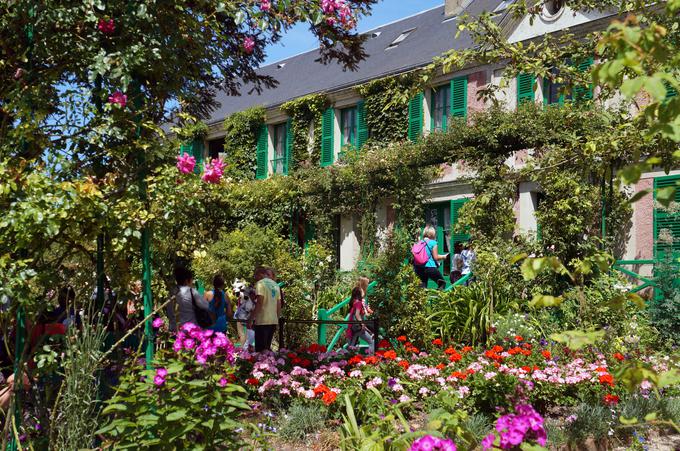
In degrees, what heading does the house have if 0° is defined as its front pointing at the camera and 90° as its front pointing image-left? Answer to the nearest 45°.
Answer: approximately 45°

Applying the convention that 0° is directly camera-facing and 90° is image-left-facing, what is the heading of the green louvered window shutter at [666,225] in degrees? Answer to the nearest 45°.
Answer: approximately 45°

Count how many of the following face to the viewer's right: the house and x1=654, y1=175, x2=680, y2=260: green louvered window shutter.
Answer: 0

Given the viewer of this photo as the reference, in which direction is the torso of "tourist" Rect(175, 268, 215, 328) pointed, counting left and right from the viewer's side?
facing away from the viewer and to the right of the viewer

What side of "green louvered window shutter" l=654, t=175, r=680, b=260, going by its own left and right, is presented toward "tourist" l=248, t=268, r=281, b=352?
front

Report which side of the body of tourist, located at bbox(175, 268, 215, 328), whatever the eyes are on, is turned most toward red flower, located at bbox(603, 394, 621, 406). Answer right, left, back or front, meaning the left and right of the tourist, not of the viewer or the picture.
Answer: right

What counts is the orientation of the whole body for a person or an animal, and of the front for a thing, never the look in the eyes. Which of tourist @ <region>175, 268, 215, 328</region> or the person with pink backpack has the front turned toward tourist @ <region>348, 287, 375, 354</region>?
tourist @ <region>175, 268, 215, 328</region>

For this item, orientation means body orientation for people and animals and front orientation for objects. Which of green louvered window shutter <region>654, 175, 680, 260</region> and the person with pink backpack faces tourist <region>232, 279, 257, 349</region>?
the green louvered window shutter

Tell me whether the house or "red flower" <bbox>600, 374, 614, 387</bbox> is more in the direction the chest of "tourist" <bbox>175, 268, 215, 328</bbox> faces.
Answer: the house

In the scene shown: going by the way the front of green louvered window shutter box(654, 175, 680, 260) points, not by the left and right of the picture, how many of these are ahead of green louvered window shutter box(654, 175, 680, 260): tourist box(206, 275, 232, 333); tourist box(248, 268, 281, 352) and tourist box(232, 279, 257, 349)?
3

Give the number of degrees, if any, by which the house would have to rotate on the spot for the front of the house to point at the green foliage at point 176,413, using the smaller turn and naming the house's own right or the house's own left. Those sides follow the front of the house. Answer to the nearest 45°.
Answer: approximately 45° to the house's own left

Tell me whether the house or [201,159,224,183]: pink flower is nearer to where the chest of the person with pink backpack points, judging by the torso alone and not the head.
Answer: the house

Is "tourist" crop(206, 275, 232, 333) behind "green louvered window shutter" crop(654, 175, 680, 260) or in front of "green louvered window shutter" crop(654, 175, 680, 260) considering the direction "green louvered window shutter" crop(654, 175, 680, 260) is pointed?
in front

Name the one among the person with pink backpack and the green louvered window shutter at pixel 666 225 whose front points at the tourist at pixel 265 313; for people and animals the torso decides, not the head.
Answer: the green louvered window shutter

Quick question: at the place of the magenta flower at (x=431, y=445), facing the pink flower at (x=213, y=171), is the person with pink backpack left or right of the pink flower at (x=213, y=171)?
right

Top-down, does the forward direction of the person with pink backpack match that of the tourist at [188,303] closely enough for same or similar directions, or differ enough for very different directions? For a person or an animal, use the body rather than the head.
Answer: same or similar directions

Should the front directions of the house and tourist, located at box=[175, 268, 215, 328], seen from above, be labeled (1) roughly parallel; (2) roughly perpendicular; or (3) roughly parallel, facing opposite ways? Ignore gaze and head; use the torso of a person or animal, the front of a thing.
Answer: roughly parallel, facing opposite ways

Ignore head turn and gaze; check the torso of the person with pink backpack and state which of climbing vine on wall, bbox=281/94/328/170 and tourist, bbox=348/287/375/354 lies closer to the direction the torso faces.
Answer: the climbing vine on wall

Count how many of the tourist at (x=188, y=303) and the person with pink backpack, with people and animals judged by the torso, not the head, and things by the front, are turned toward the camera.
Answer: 0
